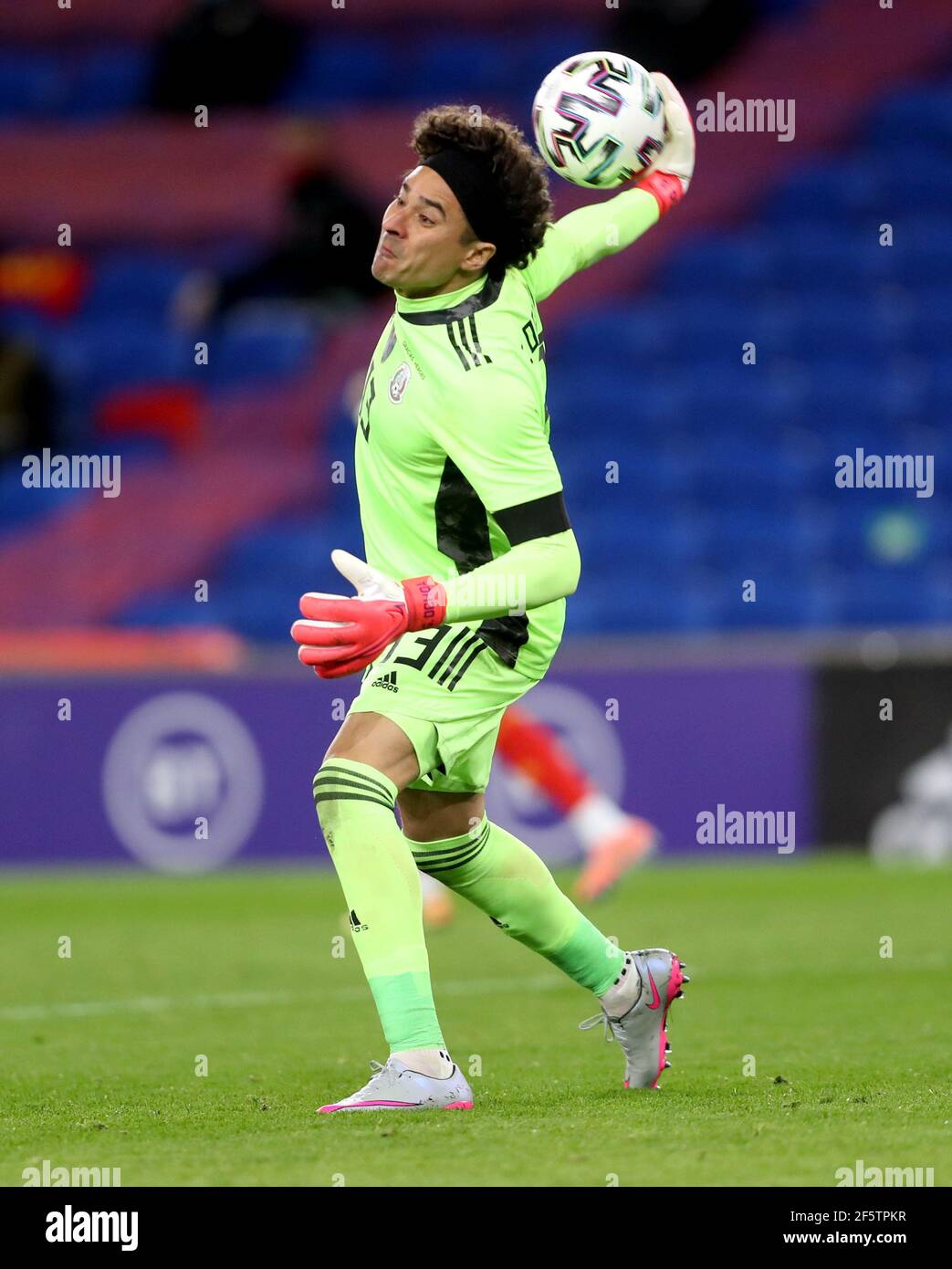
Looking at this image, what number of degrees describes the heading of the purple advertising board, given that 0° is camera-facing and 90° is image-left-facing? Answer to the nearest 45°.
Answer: approximately 0°

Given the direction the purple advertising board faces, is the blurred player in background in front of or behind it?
in front

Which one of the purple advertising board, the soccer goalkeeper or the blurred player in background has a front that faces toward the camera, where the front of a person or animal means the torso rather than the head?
the purple advertising board

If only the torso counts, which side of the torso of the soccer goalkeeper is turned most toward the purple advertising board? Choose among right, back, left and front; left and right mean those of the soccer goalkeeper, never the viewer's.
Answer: right

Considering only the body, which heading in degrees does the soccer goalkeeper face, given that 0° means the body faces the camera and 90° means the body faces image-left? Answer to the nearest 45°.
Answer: approximately 90°

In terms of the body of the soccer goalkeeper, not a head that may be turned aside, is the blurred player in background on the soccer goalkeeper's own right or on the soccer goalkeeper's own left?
on the soccer goalkeeper's own right
